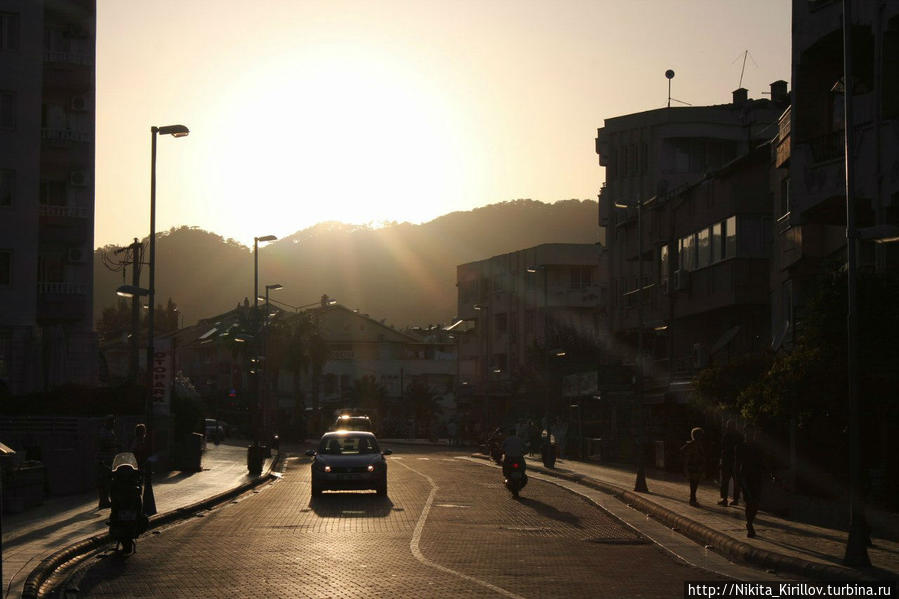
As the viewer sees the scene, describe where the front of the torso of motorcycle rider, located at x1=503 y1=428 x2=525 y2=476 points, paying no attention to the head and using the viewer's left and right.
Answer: facing away from the viewer

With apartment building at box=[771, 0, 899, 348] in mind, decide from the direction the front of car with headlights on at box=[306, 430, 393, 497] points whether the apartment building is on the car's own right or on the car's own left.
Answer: on the car's own left

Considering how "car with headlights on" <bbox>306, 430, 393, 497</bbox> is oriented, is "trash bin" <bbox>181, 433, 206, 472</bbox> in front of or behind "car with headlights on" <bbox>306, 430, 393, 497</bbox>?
behind

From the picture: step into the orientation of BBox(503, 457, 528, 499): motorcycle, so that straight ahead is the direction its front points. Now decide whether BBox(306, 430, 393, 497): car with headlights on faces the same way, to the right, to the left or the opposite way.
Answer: the opposite way

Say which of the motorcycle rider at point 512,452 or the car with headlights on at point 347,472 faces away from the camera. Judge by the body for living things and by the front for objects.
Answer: the motorcycle rider

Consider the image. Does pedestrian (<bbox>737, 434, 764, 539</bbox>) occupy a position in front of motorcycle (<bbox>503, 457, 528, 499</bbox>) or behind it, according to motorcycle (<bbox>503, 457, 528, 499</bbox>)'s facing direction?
behind

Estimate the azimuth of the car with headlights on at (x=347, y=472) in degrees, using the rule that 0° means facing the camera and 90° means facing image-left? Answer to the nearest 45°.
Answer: approximately 0°

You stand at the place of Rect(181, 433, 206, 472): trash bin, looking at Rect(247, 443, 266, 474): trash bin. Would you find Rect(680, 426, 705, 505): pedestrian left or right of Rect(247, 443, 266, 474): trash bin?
right

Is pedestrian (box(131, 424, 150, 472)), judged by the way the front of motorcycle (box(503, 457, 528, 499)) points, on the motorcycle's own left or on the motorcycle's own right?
on the motorcycle's own left

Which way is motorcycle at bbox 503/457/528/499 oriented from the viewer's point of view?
away from the camera

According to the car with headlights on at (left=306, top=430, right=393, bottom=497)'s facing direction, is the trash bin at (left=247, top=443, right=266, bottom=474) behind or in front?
behind

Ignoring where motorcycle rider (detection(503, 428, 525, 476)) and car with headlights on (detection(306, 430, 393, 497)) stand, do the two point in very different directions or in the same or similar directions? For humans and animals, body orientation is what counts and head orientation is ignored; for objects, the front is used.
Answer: very different directions
